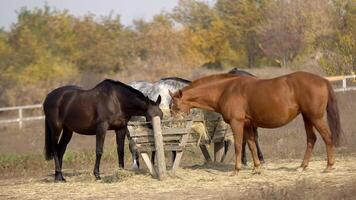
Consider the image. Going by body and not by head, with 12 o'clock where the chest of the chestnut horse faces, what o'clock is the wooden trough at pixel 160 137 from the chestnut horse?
The wooden trough is roughly at 12 o'clock from the chestnut horse.

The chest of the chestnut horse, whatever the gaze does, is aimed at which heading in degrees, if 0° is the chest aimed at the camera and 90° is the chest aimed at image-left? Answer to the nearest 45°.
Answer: approximately 90°

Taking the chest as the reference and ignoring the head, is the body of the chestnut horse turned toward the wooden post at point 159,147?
yes
